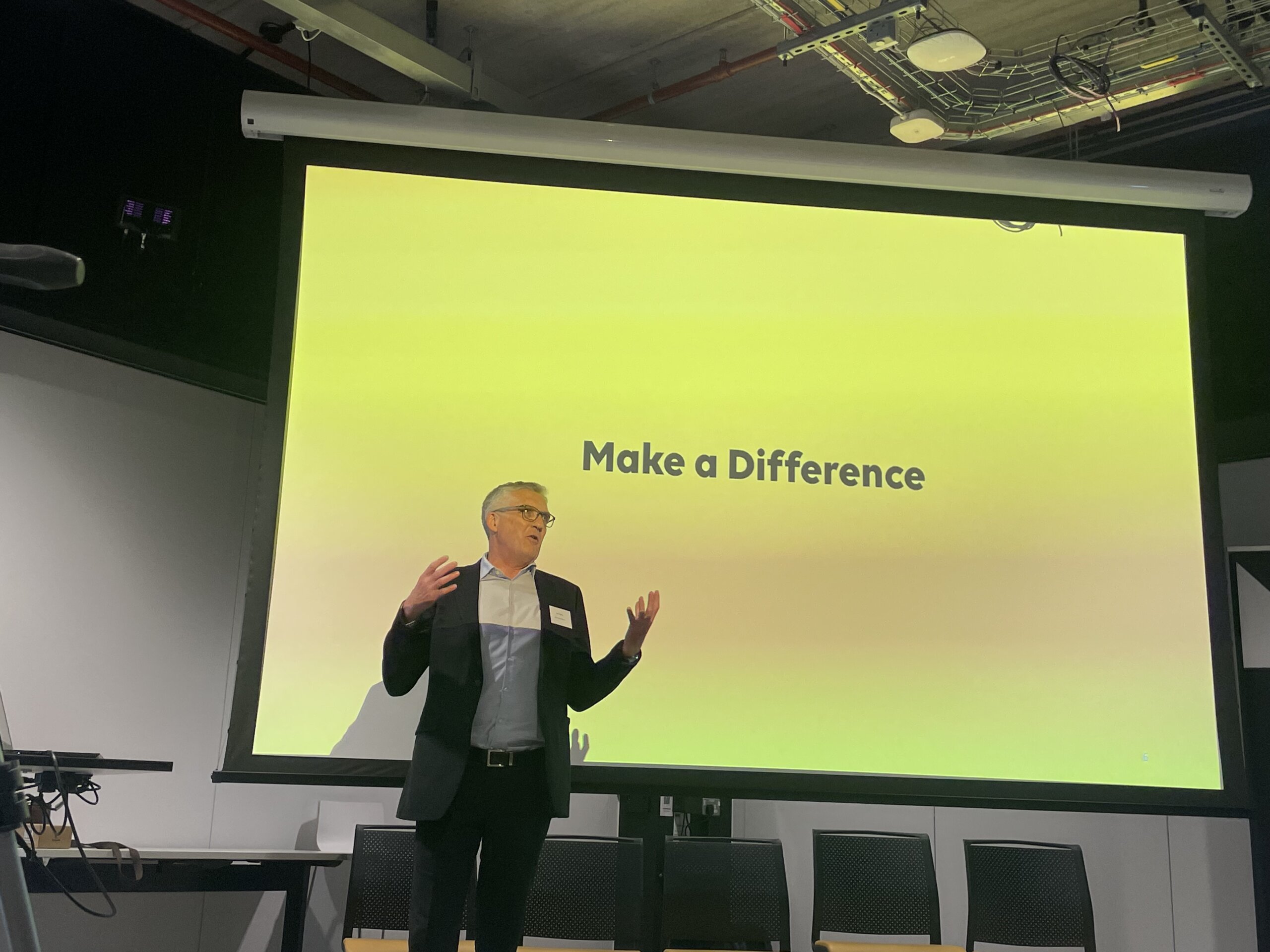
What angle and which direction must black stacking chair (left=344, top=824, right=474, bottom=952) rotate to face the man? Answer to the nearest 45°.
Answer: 0° — it already faces them

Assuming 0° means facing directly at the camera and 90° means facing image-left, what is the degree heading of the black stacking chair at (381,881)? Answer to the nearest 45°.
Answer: approximately 0°

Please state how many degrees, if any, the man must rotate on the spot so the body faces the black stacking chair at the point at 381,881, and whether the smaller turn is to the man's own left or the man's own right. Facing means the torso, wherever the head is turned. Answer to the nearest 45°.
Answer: approximately 180°

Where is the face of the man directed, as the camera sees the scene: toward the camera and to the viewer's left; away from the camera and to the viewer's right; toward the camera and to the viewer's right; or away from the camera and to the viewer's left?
toward the camera and to the viewer's right
